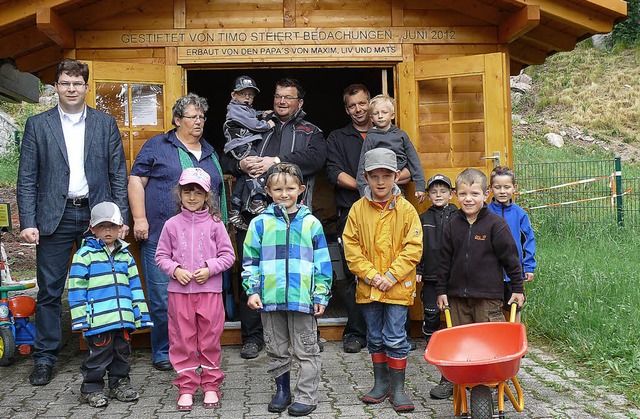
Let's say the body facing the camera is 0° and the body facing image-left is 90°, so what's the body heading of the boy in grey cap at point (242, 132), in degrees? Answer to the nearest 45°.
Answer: approximately 315°

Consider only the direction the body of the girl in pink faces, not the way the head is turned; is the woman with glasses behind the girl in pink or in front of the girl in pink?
behind

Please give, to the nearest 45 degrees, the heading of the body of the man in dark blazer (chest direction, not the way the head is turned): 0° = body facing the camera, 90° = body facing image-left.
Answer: approximately 0°

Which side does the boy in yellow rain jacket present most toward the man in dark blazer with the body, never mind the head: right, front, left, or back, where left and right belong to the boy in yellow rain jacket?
right

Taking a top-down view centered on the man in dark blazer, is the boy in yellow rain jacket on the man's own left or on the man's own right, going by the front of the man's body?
on the man's own left
